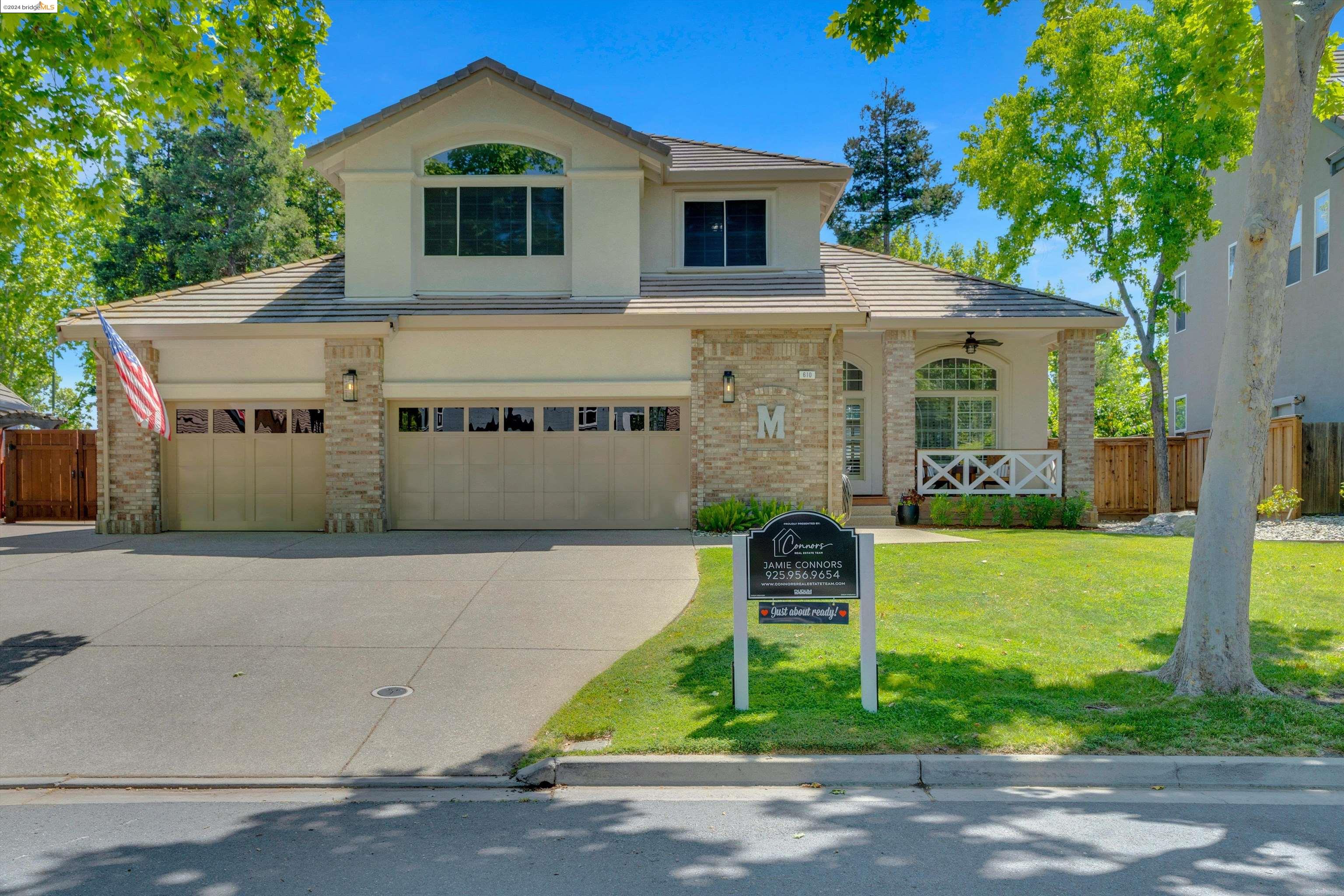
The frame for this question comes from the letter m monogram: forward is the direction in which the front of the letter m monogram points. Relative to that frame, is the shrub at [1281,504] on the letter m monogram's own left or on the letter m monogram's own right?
on the letter m monogram's own left

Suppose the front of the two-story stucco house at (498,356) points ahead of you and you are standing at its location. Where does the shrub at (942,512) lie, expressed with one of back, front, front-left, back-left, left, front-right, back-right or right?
left

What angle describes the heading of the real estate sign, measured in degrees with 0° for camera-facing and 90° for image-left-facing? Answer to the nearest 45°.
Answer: approximately 0°

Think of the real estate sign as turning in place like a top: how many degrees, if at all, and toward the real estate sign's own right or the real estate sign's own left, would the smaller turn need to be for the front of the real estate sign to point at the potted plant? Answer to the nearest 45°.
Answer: approximately 180°

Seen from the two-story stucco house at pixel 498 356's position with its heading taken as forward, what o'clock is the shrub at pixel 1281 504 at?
The shrub is roughly at 9 o'clock from the two-story stucco house.

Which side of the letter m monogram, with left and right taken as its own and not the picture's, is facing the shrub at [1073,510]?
left

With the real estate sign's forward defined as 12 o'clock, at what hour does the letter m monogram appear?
The letter m monogram is roughly at 6 o'clock from the real estate sign.

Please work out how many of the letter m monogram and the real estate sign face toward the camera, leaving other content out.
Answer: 2

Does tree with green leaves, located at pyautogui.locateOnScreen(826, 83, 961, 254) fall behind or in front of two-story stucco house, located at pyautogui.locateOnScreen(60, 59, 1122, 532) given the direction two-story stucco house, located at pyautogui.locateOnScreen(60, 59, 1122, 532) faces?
behind

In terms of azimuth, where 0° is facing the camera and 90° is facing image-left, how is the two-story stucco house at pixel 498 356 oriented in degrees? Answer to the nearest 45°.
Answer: approximately 0°
